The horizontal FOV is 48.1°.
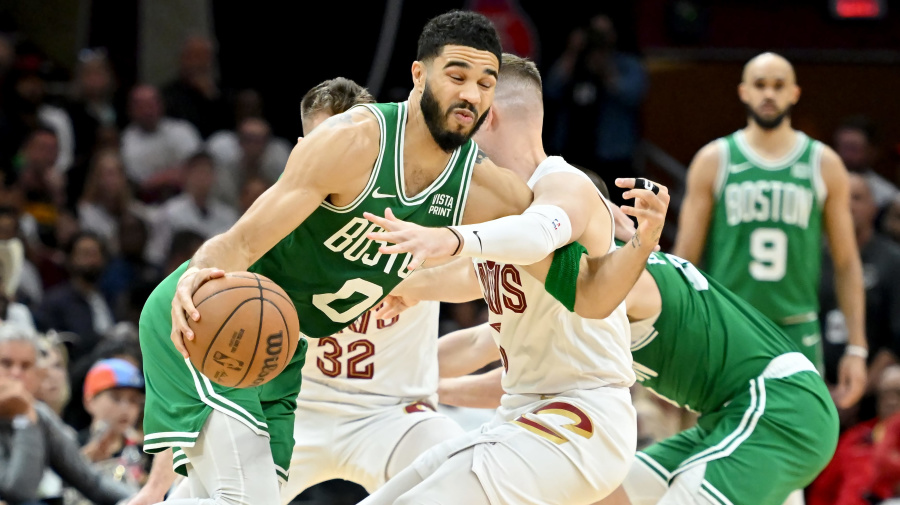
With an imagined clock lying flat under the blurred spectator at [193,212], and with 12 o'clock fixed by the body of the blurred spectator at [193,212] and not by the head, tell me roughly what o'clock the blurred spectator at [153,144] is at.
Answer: the blurred spectator at [153,144] is roughly at 5 o'clock from the blurred spectator at [193,212].

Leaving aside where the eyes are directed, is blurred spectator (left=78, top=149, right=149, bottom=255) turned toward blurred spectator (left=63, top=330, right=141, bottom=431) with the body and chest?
yes

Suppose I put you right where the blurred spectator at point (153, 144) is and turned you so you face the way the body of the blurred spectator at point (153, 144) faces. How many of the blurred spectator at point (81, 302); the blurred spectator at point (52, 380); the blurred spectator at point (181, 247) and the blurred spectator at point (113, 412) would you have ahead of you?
4

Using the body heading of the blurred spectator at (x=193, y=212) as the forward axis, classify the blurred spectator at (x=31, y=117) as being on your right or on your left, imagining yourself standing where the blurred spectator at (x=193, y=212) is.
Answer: on your right
